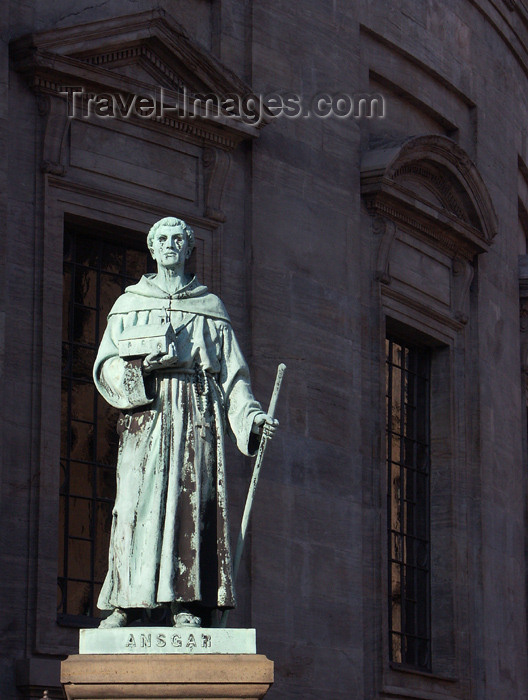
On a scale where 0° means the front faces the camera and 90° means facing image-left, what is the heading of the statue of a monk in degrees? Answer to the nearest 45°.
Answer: approximately 0°
